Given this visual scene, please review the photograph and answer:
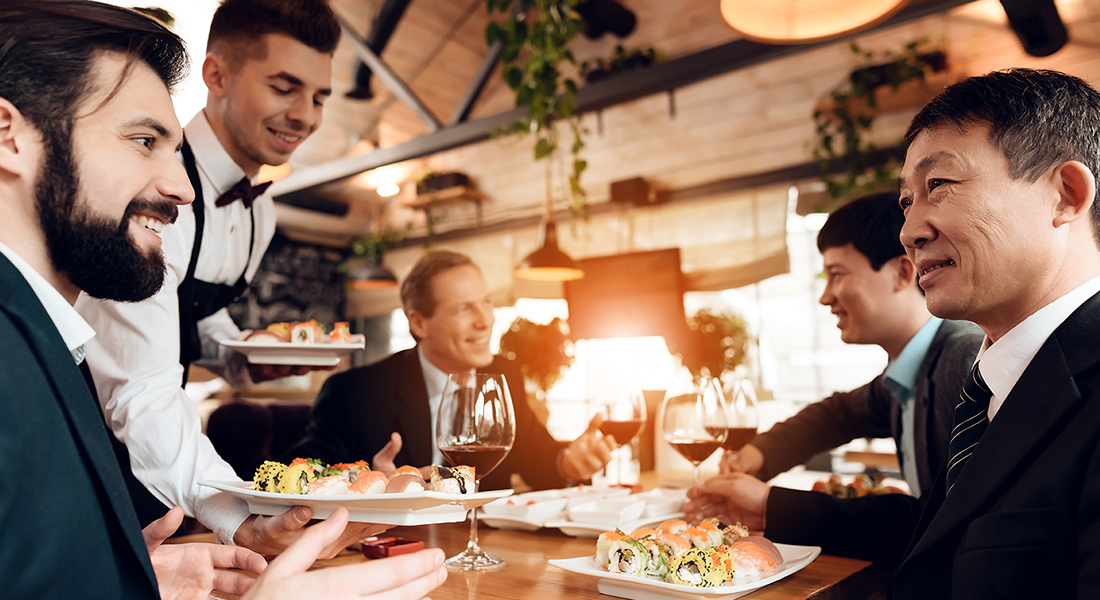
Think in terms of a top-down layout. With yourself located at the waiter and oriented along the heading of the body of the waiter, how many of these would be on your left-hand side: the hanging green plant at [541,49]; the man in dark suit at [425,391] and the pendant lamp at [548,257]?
3

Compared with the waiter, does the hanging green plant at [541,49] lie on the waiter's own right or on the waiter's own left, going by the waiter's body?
on the waiter's own left

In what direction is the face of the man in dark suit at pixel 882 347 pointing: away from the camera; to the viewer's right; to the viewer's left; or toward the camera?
to the viewer's left

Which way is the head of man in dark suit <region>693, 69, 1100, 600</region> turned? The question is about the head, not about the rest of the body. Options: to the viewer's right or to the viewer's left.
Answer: to the viewer's left

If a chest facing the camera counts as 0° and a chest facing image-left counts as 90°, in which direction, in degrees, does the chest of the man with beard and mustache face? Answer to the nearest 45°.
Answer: approximately 270°

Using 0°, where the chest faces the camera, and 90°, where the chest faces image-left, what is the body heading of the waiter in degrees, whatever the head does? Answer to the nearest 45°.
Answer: approximately 315°

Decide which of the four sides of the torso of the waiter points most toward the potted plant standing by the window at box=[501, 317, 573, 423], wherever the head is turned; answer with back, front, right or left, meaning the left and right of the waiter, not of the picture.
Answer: left

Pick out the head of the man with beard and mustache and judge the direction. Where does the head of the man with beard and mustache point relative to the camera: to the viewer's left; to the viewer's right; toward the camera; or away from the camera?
to the viewer's right

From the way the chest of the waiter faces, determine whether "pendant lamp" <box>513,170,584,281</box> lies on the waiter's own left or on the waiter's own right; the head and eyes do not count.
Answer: on the waiter's own left

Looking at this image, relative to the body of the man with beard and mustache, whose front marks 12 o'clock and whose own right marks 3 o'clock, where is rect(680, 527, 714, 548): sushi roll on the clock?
The sushi roll is roughly at 12 o'clock from the man with beard and mustache.

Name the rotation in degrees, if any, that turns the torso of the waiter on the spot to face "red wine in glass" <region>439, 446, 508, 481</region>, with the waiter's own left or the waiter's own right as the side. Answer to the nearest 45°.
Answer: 0° — they already face it

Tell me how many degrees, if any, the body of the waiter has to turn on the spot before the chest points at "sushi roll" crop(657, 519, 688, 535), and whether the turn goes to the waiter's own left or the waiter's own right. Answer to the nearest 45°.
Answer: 0° — they already face it
